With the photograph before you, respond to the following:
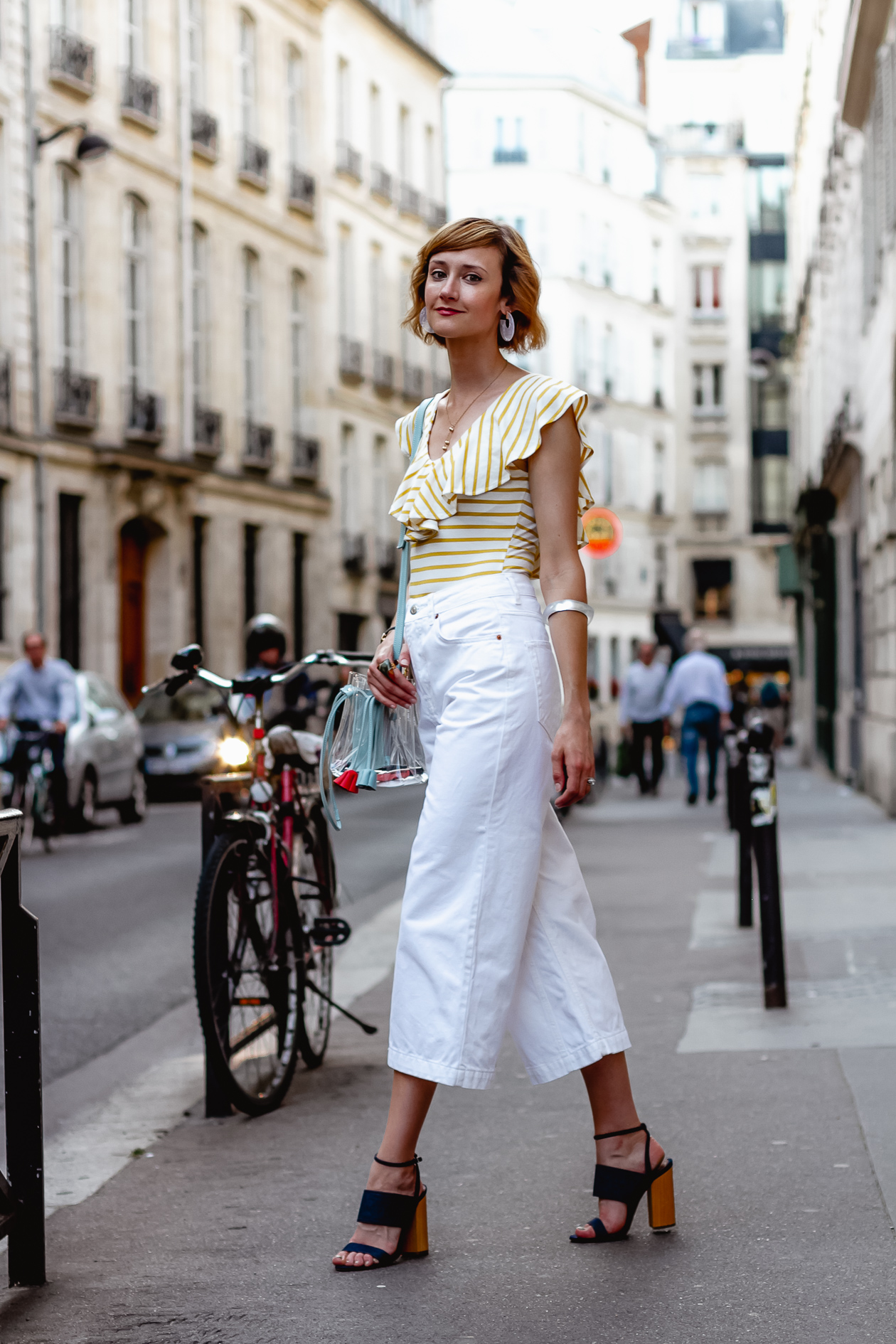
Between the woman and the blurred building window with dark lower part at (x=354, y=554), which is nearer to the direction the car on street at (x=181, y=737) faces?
the woman

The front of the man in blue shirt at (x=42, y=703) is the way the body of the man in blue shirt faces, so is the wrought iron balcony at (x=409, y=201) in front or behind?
behind

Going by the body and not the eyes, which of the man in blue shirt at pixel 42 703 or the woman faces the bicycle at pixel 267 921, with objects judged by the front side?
the man in blue shirt

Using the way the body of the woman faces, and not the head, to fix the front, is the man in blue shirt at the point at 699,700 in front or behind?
behind

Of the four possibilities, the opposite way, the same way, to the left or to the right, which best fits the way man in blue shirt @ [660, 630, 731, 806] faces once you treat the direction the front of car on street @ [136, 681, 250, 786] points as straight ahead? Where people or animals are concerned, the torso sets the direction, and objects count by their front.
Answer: the opposite way

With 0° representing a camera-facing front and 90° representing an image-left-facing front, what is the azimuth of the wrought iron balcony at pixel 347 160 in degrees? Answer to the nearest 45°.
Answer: approximately 315°

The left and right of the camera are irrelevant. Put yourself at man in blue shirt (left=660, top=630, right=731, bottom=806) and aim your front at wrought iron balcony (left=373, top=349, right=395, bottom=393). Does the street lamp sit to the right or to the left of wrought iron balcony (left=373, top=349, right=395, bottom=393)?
left

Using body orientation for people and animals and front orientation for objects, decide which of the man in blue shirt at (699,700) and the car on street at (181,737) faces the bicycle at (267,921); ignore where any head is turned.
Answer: the car on street
